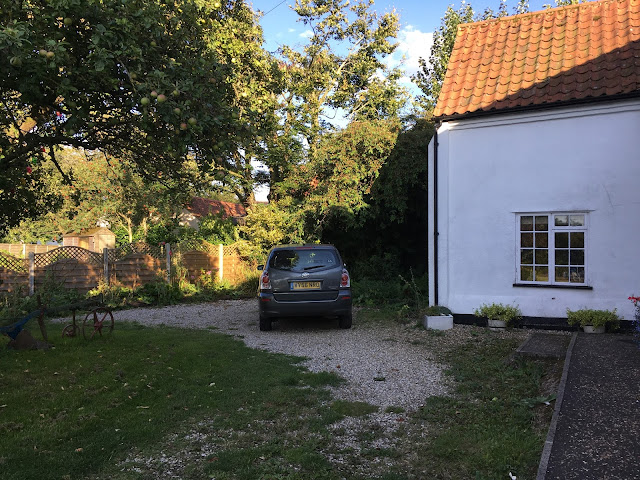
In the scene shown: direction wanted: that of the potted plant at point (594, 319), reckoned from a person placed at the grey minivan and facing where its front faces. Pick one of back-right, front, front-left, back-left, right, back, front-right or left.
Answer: right

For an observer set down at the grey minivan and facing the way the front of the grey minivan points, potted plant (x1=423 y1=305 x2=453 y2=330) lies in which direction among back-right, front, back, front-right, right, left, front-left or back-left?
right

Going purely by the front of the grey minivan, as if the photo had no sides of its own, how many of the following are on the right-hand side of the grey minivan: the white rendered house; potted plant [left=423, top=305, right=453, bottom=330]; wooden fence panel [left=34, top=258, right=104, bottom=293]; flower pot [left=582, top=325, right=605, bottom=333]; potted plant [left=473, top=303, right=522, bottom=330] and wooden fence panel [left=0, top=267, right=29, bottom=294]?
4

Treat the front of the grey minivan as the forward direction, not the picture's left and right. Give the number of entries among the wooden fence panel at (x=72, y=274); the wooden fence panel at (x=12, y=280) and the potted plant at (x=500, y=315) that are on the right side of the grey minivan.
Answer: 1

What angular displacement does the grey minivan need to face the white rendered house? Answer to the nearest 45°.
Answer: approximately 90° to its right

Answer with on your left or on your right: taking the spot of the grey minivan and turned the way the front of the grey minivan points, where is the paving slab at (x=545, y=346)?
on your right

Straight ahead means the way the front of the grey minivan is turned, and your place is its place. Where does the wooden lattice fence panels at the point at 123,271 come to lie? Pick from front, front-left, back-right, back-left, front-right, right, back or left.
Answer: front-left

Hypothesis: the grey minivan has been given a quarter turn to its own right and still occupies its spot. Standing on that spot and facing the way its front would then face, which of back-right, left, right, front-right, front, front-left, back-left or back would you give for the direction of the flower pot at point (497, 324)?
front

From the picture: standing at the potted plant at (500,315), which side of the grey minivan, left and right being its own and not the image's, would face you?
right

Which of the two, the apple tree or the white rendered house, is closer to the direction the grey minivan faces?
the white rendered house

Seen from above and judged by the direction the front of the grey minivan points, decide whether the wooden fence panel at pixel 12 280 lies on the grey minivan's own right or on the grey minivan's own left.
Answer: on the grey minivan's own left

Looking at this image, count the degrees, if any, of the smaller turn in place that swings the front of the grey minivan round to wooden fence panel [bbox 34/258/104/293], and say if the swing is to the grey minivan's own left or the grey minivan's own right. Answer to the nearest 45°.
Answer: approximately 45° to the grey minivan's own left

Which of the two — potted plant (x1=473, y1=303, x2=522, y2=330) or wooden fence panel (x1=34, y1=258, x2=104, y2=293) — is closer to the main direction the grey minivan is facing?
the wooden fence panel

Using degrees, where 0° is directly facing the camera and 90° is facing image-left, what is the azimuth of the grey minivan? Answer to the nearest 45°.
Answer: approximately 180°

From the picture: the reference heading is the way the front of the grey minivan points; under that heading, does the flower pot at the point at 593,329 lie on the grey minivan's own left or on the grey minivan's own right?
on the grey minivan's own right
